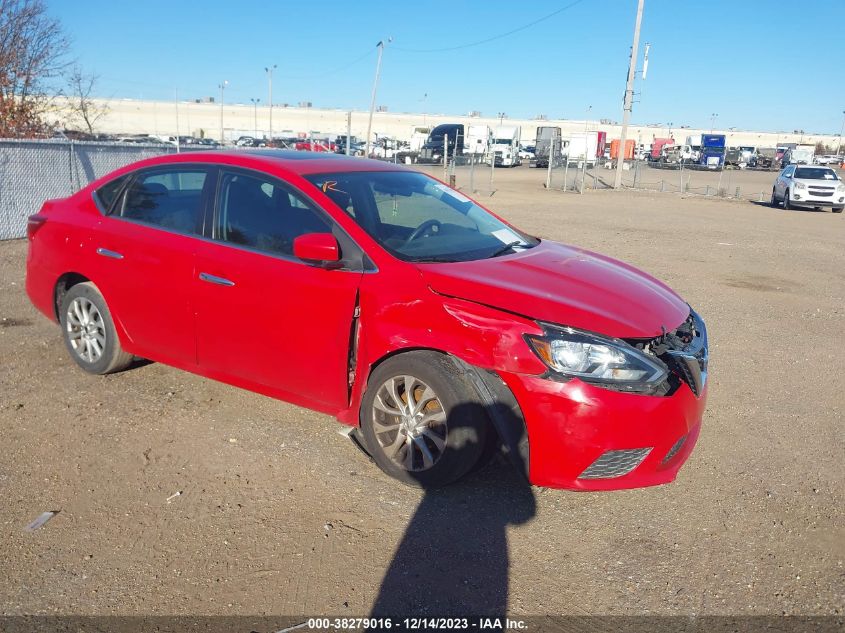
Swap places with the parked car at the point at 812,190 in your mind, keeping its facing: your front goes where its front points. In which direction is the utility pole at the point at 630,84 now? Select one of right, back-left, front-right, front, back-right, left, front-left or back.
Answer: back

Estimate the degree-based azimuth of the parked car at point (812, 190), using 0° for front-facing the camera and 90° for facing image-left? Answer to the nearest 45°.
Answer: approximately 315°

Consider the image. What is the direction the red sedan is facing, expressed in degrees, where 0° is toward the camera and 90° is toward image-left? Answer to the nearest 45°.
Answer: approximately 315°

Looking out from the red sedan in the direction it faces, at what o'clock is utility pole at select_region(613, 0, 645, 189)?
The utility pole is roughly at 8 o'clock from the red sedan.

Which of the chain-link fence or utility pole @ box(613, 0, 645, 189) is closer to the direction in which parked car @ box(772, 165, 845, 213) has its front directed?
the chain-link fence

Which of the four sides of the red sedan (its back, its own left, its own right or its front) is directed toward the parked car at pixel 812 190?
left

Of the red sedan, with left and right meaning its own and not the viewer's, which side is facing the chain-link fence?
back

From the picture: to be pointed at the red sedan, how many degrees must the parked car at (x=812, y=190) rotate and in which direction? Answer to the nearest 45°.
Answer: approximately 45° to its right

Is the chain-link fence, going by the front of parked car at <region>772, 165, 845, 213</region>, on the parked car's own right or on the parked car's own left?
on the parked car's own right

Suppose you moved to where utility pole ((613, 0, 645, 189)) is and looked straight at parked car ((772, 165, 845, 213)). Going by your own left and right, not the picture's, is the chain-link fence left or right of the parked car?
right
